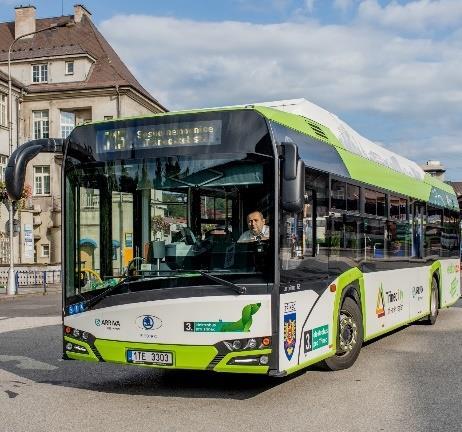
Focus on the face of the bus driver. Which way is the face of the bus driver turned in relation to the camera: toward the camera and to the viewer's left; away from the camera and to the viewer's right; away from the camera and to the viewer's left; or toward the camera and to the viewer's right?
toward the camera and to the viewer's left

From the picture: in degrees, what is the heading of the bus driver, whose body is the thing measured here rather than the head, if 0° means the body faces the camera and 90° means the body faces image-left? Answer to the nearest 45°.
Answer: approximately 45°

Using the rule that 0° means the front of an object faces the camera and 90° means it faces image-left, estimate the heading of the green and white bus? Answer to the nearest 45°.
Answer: approximately 45°
